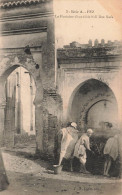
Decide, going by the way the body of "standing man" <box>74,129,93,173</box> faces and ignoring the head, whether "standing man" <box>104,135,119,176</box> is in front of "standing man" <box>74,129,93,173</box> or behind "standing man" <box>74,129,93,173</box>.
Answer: in front

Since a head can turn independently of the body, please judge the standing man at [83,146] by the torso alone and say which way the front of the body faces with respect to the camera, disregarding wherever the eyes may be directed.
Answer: to the viewer's right
